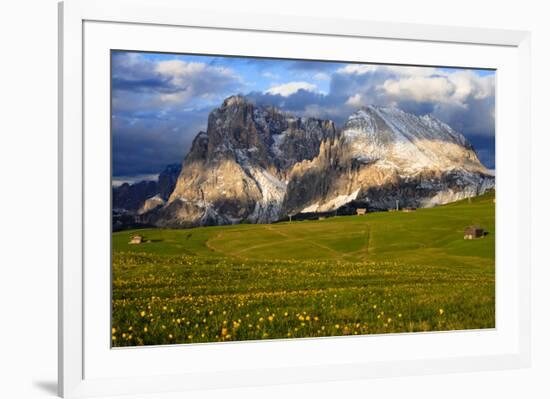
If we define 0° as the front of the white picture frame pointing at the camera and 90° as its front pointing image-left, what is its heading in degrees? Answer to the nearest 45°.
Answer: approximately 315°
